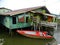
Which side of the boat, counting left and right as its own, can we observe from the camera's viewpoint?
left
